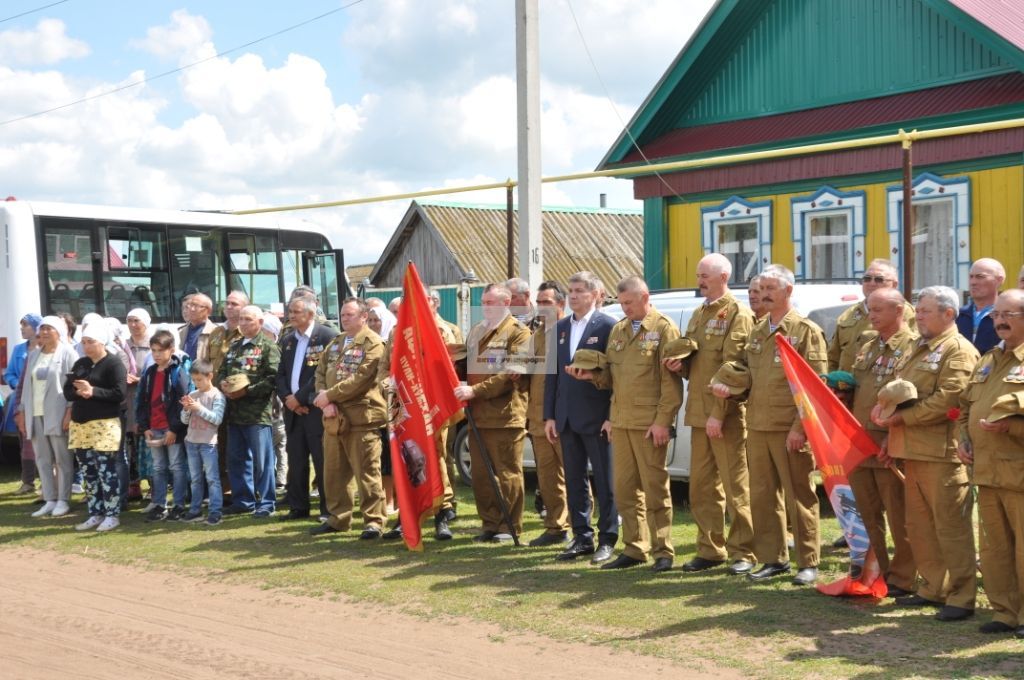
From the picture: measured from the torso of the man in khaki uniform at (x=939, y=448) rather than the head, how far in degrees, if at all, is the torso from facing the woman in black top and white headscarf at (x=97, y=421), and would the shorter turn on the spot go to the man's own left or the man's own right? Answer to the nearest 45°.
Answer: approximately 45° to the man's own right

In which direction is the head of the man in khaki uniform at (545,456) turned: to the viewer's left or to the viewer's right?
to the viewer's left

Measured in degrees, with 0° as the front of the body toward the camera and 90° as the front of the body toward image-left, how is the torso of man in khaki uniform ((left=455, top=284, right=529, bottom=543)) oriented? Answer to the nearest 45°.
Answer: approximately 45°

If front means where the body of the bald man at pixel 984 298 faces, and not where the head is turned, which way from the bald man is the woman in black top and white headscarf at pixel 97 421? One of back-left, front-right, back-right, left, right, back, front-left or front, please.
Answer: front-right

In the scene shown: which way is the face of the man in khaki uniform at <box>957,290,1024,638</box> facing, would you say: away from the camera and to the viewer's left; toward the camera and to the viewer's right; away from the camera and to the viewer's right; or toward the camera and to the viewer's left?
toward the camera and to the viewer's left

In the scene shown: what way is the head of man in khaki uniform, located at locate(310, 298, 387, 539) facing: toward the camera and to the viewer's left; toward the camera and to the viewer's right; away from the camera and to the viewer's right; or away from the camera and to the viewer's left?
toward the camera and to the viewer's left

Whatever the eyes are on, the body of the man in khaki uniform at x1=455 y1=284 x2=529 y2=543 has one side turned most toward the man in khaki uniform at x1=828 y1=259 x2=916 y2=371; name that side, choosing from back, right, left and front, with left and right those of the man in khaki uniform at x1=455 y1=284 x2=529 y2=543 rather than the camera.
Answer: left

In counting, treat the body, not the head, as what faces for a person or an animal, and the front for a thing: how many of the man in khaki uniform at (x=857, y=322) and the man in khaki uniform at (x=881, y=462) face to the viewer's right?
0

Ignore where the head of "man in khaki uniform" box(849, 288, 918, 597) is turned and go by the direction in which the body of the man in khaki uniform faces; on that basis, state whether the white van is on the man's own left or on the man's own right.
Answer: on the man's own right

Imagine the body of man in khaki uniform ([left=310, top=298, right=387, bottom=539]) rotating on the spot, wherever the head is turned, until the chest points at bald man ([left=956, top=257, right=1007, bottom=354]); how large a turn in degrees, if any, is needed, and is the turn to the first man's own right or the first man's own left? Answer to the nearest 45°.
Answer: approximately 90° to the first man's own left

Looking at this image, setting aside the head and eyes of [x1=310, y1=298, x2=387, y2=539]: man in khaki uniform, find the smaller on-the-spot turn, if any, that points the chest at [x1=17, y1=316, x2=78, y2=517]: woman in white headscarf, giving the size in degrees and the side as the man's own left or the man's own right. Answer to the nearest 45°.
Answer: approximately 90° to the man's own right

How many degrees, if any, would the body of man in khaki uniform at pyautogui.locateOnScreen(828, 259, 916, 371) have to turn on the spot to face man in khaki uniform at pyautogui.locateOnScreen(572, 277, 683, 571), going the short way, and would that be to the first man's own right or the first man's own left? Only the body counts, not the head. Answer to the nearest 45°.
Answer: approximately 45° to the first man's own right
